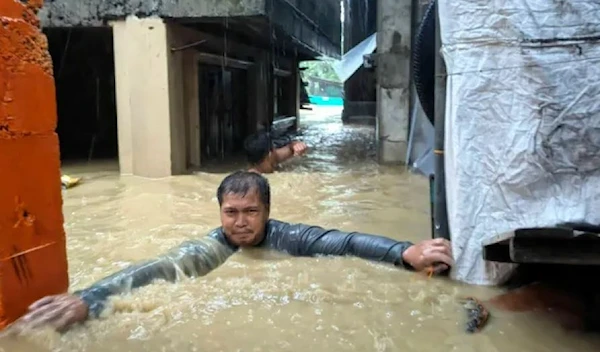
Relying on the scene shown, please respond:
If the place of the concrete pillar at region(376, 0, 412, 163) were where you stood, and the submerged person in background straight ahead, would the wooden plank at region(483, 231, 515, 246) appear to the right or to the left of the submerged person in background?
left

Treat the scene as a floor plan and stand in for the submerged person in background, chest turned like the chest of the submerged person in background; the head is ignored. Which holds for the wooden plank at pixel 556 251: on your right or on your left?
on your right

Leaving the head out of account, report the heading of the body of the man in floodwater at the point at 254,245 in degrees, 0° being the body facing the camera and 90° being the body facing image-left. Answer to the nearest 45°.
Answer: approximately 0°

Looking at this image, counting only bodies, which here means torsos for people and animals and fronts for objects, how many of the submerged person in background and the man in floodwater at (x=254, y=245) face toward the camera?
1

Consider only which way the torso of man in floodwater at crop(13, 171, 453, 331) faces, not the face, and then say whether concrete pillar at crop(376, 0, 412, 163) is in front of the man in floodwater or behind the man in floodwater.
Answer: behind

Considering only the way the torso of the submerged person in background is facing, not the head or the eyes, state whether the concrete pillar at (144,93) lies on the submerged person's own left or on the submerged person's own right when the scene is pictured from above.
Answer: on the submerged person's own left

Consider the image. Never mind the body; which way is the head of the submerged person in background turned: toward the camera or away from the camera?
away from the camera

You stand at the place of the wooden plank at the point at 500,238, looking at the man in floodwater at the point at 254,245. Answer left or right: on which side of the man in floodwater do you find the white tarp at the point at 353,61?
right

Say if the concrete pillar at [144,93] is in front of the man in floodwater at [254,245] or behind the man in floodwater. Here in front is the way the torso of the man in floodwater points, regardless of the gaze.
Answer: behind

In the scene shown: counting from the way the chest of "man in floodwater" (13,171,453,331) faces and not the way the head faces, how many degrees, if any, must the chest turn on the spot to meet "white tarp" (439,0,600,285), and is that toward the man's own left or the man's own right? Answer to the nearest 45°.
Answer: approximately 45° to the man's own left
